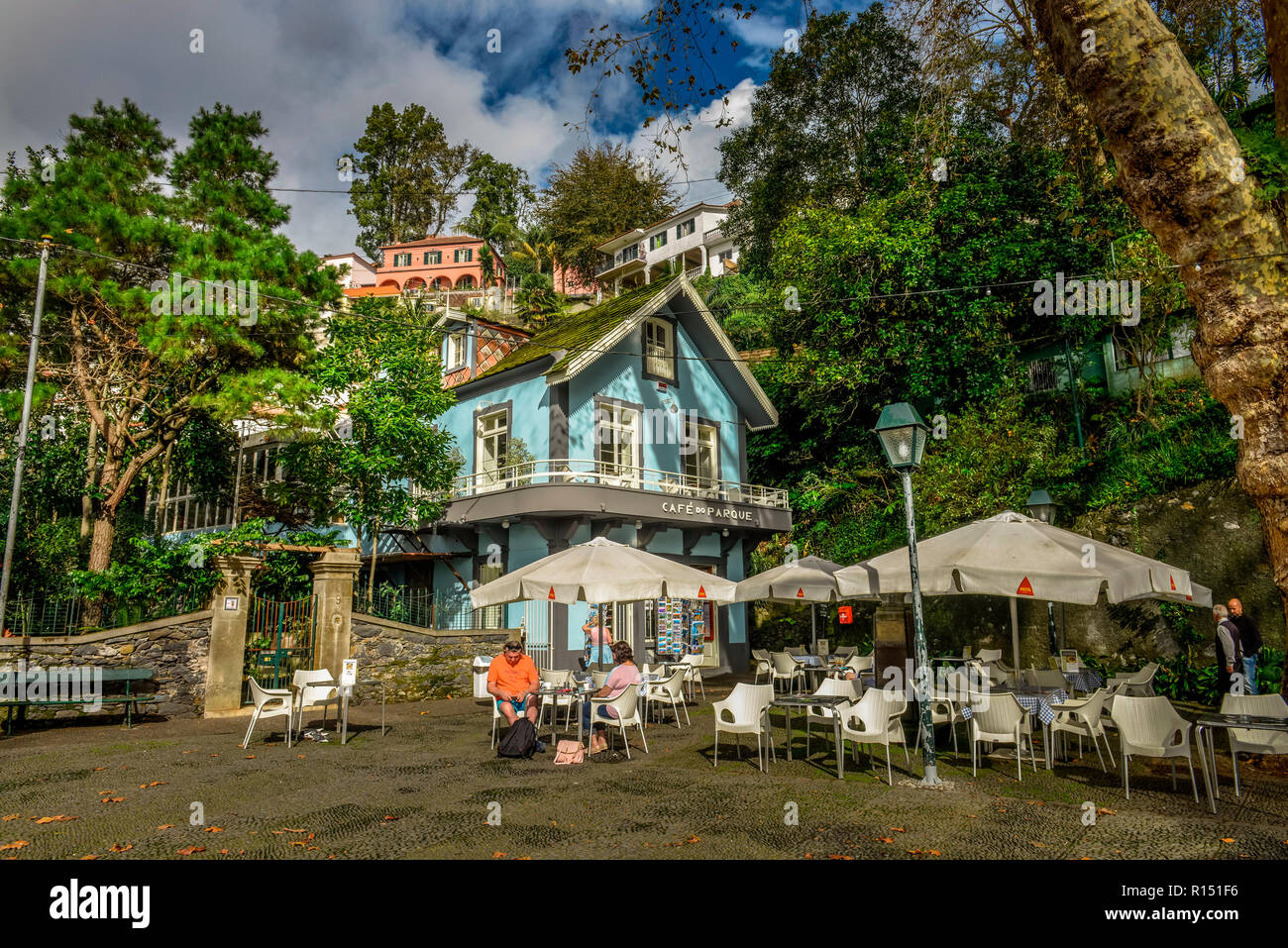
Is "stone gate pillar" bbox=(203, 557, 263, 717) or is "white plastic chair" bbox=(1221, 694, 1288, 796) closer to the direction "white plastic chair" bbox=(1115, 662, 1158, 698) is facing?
the stone gate pillar

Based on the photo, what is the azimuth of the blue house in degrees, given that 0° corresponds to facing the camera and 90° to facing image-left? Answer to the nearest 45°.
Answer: approximately 315°

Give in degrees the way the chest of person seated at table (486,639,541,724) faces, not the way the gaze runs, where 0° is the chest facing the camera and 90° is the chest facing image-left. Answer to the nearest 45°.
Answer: approximately 0°

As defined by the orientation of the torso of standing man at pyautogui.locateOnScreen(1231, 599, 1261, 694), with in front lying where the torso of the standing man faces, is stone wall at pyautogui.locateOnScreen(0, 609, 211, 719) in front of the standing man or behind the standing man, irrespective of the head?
in front

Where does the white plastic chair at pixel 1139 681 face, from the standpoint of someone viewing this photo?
facing to the left of the viewer
